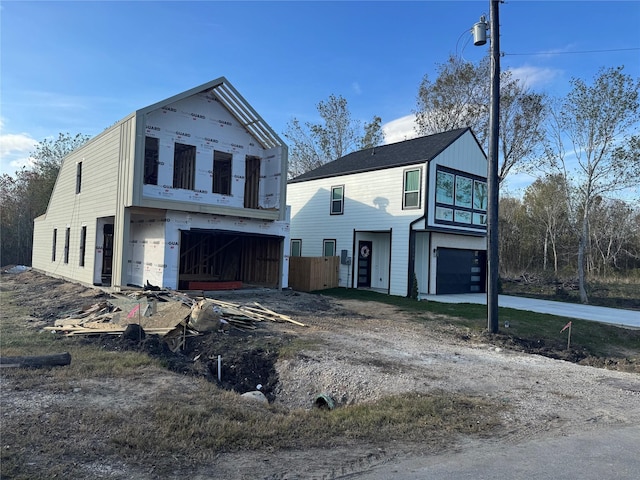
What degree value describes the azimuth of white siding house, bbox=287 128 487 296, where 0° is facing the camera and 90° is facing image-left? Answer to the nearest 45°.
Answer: approximately 315°

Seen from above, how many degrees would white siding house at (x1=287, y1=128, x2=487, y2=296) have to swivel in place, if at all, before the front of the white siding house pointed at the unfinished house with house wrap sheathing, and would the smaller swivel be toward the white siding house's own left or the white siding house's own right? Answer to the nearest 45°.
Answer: approximately 90° to the white siding house's own right

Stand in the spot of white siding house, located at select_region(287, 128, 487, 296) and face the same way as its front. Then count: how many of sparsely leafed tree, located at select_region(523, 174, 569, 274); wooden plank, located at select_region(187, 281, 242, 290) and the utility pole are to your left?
1

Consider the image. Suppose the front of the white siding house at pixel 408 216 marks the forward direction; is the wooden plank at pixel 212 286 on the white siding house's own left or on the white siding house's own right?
on the white siding house's own right

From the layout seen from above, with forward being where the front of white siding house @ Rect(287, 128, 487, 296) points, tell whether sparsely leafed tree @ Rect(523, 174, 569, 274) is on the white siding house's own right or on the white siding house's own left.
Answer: on the white siding house's own left

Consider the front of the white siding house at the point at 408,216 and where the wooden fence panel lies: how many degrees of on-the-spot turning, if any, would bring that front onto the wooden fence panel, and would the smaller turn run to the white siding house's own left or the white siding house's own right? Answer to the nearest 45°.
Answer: approximately 135° to the white siding house's own right
